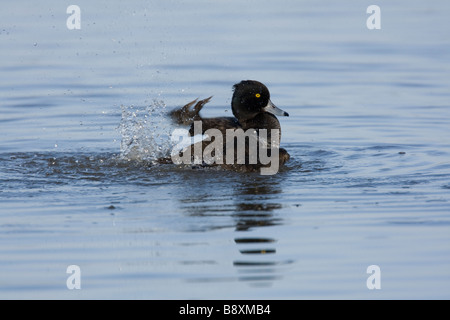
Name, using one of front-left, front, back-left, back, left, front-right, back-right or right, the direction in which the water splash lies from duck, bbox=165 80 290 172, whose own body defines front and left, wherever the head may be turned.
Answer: back

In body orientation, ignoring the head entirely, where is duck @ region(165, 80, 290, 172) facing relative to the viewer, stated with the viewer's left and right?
facing to the right of the viewer
